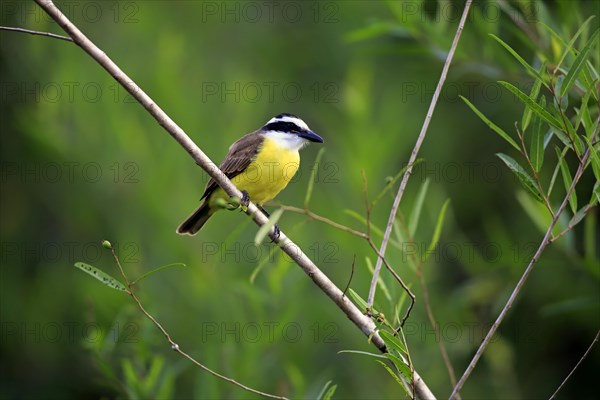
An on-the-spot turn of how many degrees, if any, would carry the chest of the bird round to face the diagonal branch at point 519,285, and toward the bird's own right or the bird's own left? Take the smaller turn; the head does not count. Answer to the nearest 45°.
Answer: approximately 45° to the bird's own left

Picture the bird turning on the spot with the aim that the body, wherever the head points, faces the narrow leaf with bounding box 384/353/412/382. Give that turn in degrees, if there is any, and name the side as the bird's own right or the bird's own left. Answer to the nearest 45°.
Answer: approximately 45° to the bird's own left

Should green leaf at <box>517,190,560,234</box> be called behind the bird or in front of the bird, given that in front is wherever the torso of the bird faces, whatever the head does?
in front
